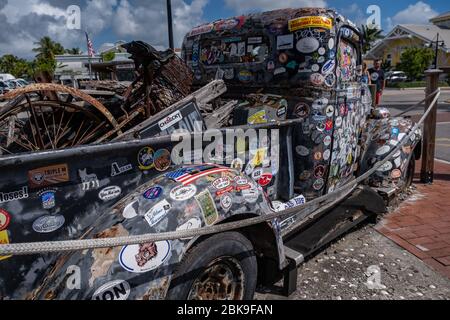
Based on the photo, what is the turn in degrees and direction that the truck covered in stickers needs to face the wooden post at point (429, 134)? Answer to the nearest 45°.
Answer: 0° — it already faces it

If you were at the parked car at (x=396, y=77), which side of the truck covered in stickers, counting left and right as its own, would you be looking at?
front

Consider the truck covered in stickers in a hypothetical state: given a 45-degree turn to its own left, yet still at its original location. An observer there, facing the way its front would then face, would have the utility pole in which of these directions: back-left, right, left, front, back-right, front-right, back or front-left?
front

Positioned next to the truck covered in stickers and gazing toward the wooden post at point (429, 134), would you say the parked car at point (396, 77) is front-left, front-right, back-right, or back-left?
front-left

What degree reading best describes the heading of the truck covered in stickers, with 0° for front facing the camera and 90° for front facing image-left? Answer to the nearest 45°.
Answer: approximately 225°

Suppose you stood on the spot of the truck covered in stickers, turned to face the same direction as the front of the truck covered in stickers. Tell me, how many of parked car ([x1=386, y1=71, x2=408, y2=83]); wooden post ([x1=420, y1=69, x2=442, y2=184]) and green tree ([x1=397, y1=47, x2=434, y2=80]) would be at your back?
0
